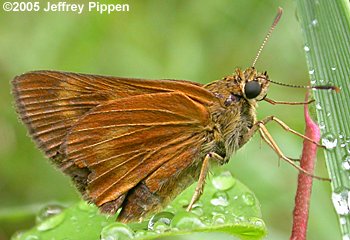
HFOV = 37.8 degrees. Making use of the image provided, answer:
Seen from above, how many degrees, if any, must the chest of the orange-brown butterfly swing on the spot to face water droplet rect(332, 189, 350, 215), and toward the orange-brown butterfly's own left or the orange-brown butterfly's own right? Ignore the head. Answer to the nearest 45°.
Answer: approximately 45° to the orange-brown butterfly's own right

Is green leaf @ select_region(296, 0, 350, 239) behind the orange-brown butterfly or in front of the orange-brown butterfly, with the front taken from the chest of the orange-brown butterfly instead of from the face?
in front

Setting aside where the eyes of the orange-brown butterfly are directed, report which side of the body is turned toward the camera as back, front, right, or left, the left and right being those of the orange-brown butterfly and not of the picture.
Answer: right

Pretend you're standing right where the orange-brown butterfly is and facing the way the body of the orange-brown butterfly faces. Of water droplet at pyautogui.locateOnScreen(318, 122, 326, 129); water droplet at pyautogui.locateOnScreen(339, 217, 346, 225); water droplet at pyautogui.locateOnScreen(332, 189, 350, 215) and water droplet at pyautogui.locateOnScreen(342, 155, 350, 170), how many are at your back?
0

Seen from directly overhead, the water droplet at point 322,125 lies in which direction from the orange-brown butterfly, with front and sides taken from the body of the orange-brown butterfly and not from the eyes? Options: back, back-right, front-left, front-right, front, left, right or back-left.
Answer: front-right

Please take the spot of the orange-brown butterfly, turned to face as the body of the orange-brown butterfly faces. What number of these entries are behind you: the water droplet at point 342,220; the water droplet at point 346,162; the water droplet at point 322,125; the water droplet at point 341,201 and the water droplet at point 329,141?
0

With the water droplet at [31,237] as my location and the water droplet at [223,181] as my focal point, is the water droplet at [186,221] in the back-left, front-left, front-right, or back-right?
front-right

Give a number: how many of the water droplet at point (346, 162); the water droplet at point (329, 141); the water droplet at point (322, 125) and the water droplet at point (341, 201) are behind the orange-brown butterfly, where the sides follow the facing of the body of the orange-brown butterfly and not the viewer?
0
